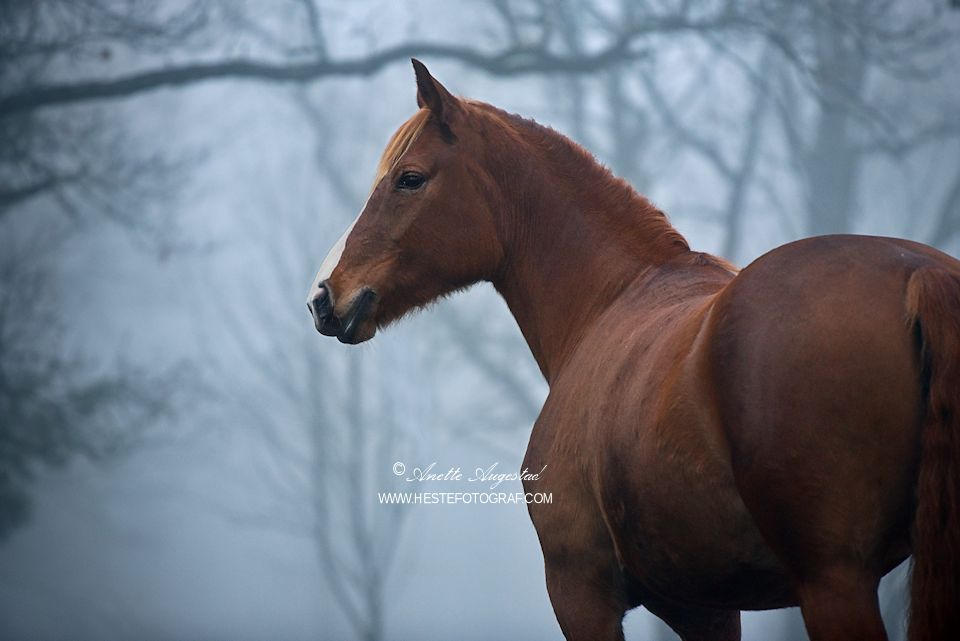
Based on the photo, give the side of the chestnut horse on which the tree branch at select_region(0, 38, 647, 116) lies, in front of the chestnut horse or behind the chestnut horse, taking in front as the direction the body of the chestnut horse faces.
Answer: in front

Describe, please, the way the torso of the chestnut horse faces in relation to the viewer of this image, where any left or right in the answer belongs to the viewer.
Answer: facing away from the viewer and to the left of the viewer
